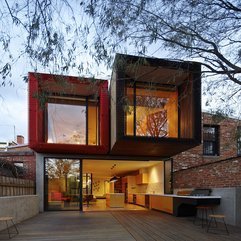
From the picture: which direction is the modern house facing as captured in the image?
toward the camera

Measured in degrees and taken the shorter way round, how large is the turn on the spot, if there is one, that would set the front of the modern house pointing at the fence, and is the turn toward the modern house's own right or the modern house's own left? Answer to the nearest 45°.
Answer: approximately 45° to the modern house's own right
